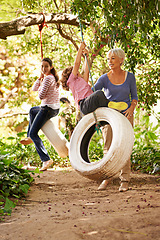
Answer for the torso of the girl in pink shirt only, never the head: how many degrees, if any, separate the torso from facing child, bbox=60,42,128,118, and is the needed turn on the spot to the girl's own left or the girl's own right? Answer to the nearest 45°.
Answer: approximately 90° to the girl's own left

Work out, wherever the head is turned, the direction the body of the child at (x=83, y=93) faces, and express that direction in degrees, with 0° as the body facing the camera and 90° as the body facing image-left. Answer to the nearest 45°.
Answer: approximately 270°
